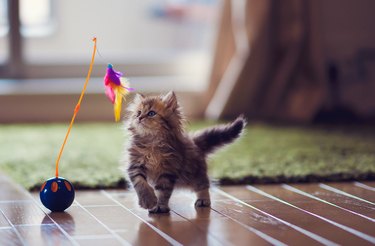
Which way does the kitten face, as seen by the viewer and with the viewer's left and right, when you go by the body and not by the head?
facing the viewer and to the left of the viewer

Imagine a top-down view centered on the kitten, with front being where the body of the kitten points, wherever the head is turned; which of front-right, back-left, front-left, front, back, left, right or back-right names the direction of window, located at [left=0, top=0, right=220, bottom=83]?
back-right
